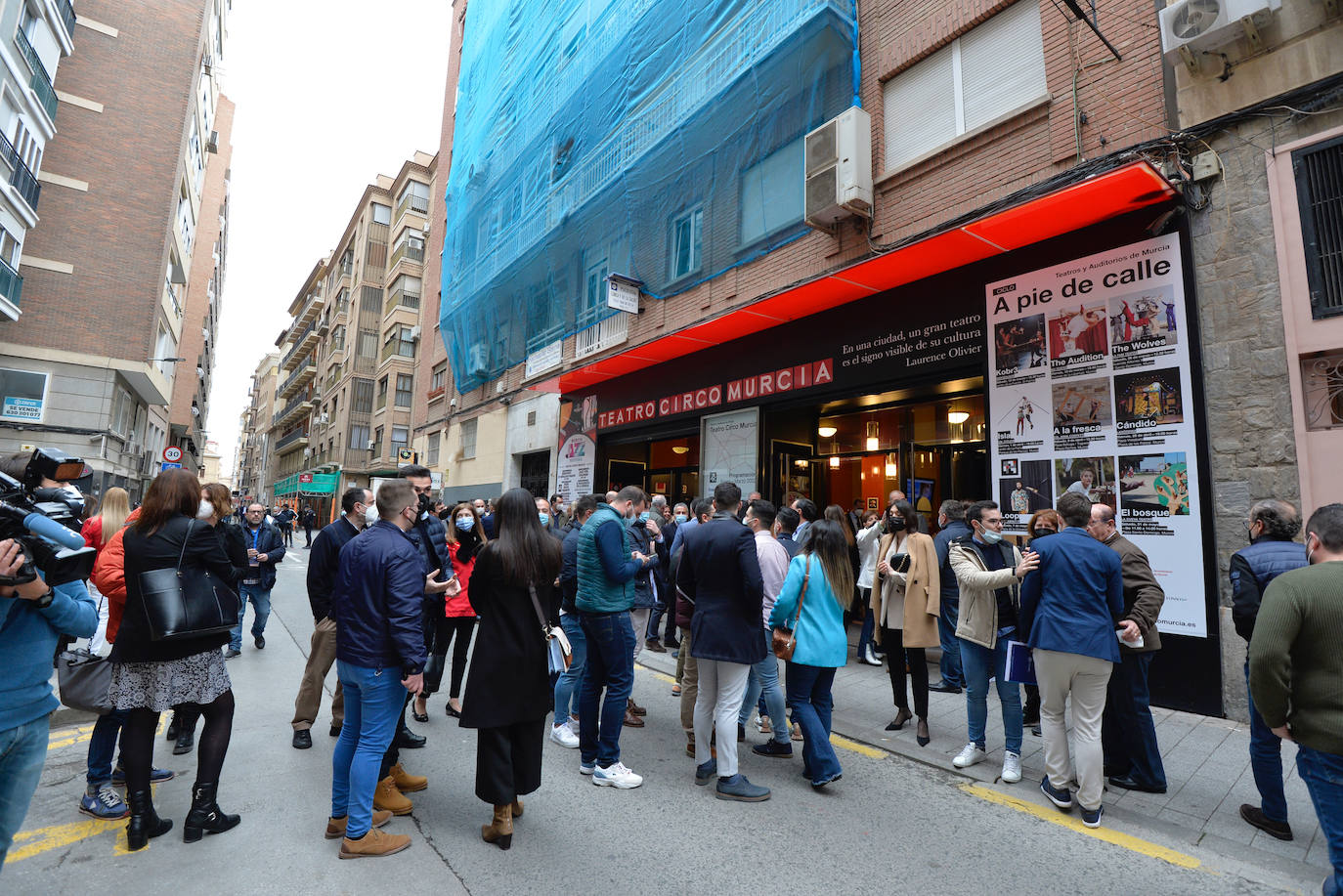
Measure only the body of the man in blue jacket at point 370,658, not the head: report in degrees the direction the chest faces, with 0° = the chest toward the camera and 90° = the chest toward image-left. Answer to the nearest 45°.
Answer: approximately 225°

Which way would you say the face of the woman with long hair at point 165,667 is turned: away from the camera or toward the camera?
away from the camera

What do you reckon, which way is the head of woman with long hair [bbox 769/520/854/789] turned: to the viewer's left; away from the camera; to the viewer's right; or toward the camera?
away from the camera

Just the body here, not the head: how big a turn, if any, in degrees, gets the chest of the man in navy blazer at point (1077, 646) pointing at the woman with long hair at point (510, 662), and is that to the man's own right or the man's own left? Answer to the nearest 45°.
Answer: approximately 135° to the man's own left

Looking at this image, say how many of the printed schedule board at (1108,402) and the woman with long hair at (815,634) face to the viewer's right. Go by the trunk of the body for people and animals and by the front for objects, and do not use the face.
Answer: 0

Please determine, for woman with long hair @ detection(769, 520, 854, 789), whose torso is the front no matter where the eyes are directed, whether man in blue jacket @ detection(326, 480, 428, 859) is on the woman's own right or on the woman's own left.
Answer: on the woman's own left

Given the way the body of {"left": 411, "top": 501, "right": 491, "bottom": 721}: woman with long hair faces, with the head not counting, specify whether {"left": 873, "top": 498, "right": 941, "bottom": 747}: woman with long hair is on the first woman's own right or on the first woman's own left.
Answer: on the first woman's own left

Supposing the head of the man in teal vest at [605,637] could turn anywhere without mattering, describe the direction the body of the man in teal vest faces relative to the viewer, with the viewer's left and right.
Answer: facing to the right of the viewer

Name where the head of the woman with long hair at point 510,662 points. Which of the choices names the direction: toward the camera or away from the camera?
away from the camera
